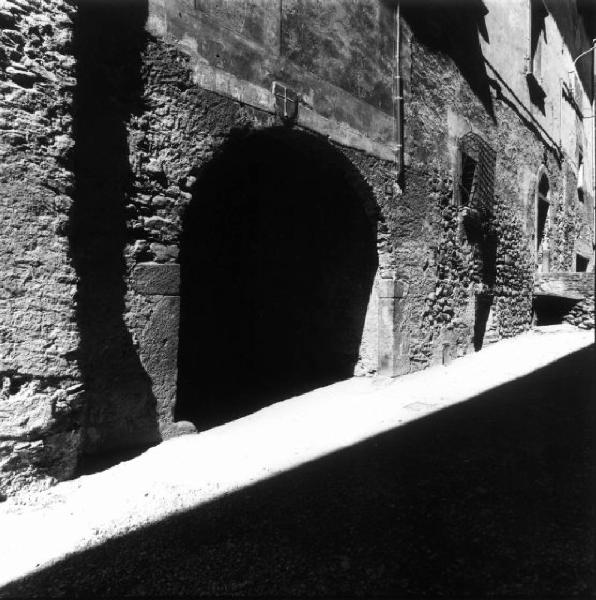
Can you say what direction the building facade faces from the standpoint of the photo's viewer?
facing the viewer and to the right of the viewer
